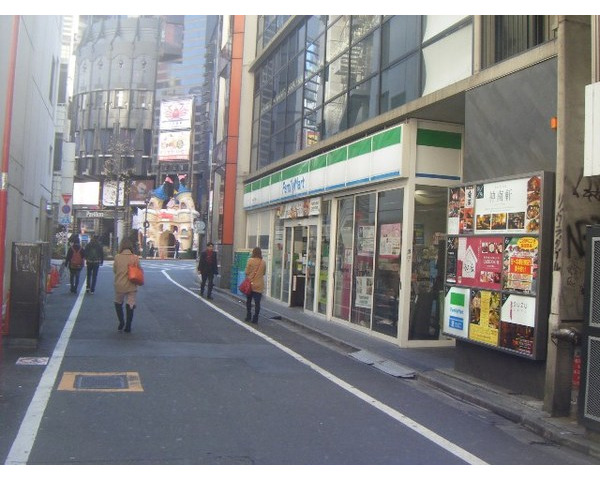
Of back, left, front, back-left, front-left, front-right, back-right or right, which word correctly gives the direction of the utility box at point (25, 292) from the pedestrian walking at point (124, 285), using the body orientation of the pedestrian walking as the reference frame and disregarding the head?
back-left

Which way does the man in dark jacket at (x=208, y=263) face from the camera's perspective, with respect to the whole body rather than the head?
toward the camera

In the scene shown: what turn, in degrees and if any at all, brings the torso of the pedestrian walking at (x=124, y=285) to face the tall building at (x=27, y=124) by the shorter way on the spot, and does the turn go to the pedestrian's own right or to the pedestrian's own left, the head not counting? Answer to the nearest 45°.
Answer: approximately 45° to the pedestrian's own left

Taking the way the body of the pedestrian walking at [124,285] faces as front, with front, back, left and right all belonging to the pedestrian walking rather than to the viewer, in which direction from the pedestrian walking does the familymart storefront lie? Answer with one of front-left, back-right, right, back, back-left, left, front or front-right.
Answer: right

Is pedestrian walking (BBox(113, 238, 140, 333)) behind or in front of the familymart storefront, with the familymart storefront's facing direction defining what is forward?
in front

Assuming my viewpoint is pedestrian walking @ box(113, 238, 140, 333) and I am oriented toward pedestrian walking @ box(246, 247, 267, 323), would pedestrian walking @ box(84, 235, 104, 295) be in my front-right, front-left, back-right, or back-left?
front-left

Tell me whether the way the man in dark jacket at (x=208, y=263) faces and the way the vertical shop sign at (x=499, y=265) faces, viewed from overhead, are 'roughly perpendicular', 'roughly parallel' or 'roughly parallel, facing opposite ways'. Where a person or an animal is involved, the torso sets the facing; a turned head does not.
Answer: roughly perpendicular

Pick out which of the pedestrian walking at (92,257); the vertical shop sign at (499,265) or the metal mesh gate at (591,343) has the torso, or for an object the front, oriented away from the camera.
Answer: the pedestrian walking

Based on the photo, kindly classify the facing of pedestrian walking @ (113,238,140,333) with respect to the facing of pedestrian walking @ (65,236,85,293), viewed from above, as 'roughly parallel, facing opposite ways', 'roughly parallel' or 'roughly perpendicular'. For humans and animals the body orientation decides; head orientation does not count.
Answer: roughly parallel

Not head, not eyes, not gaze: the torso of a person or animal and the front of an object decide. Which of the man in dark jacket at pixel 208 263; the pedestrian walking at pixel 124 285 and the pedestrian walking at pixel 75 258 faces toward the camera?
the man in dark jacket

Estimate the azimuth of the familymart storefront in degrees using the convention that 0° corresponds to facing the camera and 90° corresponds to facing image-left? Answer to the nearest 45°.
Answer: approximately 45°

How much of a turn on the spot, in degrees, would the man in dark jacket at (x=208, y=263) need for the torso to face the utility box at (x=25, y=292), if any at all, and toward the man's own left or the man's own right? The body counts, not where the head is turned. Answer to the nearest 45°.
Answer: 0° — they already face it

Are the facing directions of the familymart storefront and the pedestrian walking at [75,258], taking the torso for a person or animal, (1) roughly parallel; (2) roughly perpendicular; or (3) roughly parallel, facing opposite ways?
roughly perpendicular

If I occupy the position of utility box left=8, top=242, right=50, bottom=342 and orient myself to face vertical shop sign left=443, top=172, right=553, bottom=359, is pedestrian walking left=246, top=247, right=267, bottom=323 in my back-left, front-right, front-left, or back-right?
front-left

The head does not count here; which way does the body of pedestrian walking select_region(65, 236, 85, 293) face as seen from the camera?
away from the camera

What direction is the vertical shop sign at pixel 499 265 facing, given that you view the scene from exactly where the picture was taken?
facing the viewer and to the left of the viewer

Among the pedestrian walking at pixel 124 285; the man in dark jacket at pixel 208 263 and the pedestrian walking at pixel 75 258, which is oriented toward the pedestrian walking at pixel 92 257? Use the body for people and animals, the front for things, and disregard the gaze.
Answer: the pedestrian walking at pixel 124 285

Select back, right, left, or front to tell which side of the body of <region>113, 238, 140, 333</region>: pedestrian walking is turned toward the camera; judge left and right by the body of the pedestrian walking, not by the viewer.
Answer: back

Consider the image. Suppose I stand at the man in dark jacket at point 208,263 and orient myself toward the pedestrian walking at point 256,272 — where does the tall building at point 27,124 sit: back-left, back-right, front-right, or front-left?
front-right

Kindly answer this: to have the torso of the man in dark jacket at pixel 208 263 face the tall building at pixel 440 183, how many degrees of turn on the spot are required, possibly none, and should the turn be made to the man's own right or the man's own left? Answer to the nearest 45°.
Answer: approximately 45° to the man's own left

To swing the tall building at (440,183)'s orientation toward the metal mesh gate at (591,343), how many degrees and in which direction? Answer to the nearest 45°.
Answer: approximately 45° to its left
